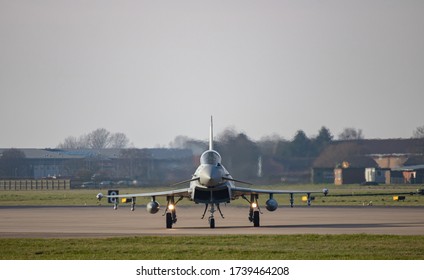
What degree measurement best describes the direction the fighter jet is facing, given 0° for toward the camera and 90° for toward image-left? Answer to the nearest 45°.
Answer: approximately 0°
